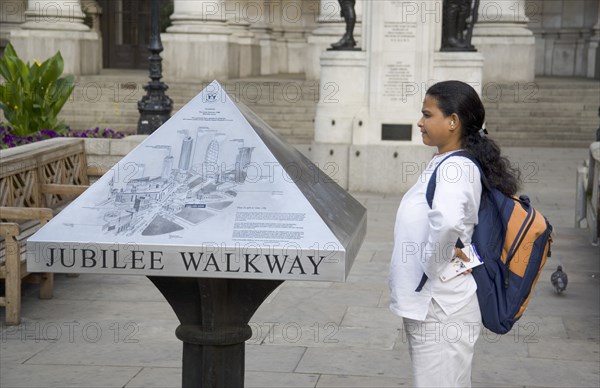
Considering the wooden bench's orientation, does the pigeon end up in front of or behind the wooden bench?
in front

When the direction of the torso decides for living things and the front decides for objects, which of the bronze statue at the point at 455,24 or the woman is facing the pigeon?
the bronze statue

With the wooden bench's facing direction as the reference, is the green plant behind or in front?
behind

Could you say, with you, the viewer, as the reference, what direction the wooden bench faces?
facing the viewer and to the right of the viewer

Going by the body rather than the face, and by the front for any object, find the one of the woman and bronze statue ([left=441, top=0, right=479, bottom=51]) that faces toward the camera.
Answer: the bronze statue

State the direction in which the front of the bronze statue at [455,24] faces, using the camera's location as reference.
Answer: facing the viewer

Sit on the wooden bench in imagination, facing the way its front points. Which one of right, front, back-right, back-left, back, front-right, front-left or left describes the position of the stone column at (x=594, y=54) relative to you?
left

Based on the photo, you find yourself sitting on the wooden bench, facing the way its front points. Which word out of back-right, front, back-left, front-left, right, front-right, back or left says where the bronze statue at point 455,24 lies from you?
left

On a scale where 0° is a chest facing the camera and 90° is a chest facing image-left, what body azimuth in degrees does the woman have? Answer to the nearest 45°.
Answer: approximately 90°

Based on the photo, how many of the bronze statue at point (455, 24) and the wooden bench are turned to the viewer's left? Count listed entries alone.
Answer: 0

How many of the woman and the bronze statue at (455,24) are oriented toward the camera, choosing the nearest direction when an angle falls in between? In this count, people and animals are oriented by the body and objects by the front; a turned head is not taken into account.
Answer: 1

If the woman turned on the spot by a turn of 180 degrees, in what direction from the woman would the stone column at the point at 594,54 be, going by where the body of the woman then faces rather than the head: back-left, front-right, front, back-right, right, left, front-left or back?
left

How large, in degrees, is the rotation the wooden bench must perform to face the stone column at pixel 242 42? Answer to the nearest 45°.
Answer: approximately 135° to its left

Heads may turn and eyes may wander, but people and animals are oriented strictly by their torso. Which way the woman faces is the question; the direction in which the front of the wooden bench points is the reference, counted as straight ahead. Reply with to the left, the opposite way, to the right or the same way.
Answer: the opposite way

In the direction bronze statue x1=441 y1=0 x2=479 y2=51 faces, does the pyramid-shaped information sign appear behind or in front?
in front

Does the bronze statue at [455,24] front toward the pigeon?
yes

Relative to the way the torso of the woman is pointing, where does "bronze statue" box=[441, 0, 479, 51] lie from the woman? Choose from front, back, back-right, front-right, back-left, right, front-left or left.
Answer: right

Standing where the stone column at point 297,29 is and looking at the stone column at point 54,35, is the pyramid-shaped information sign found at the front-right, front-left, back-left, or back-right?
front-left

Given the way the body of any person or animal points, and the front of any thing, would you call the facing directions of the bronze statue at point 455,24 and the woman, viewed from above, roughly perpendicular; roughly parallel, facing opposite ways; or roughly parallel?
roughly perpendicular

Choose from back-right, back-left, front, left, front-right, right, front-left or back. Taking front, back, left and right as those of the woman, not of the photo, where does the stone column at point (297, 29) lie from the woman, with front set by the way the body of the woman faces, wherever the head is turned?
right

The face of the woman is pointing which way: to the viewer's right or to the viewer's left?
to the viewer's left
